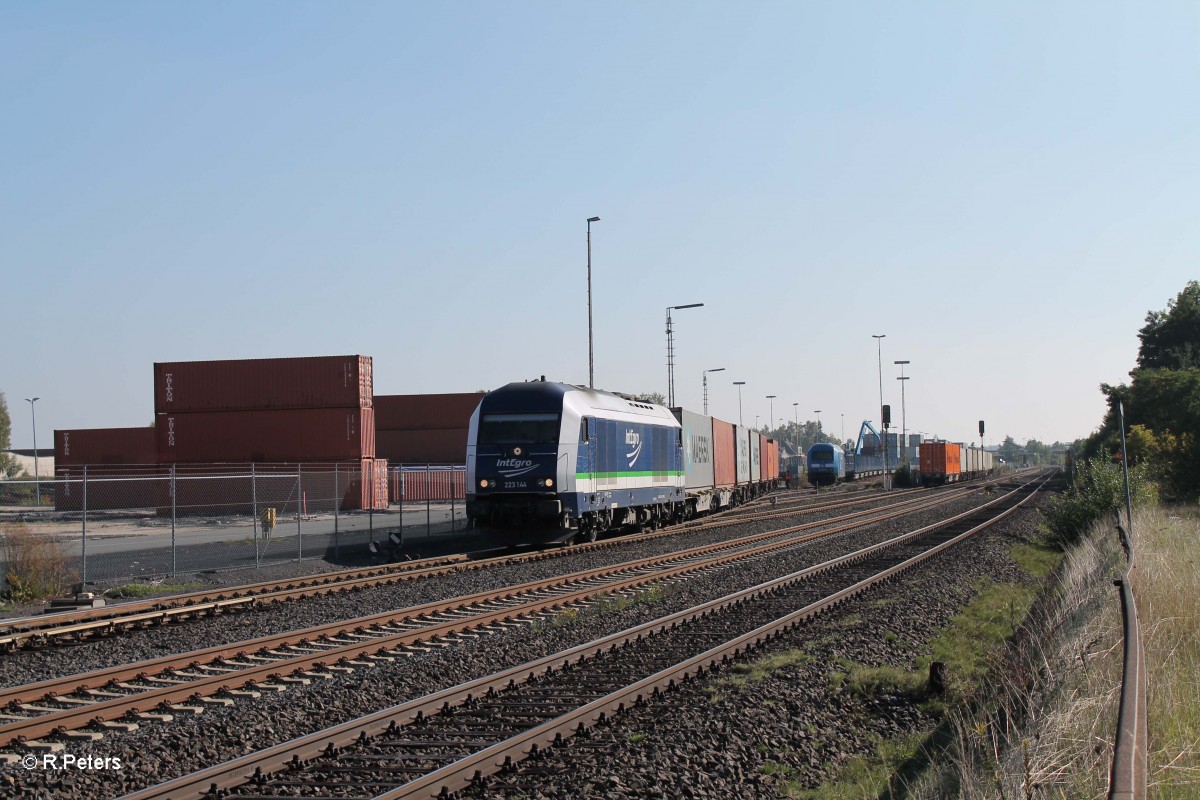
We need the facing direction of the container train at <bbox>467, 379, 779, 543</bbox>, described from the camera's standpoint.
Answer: facing the viewer and to the left of the viewer

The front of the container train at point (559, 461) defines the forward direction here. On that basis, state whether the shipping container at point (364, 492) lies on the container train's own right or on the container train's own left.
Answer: on the container train's own right

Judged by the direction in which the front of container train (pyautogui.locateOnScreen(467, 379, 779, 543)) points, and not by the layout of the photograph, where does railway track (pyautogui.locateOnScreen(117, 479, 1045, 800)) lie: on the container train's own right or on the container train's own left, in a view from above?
on the container train's own left

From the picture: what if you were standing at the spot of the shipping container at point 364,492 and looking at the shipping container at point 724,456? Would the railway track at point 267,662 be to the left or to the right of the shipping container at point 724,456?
right
